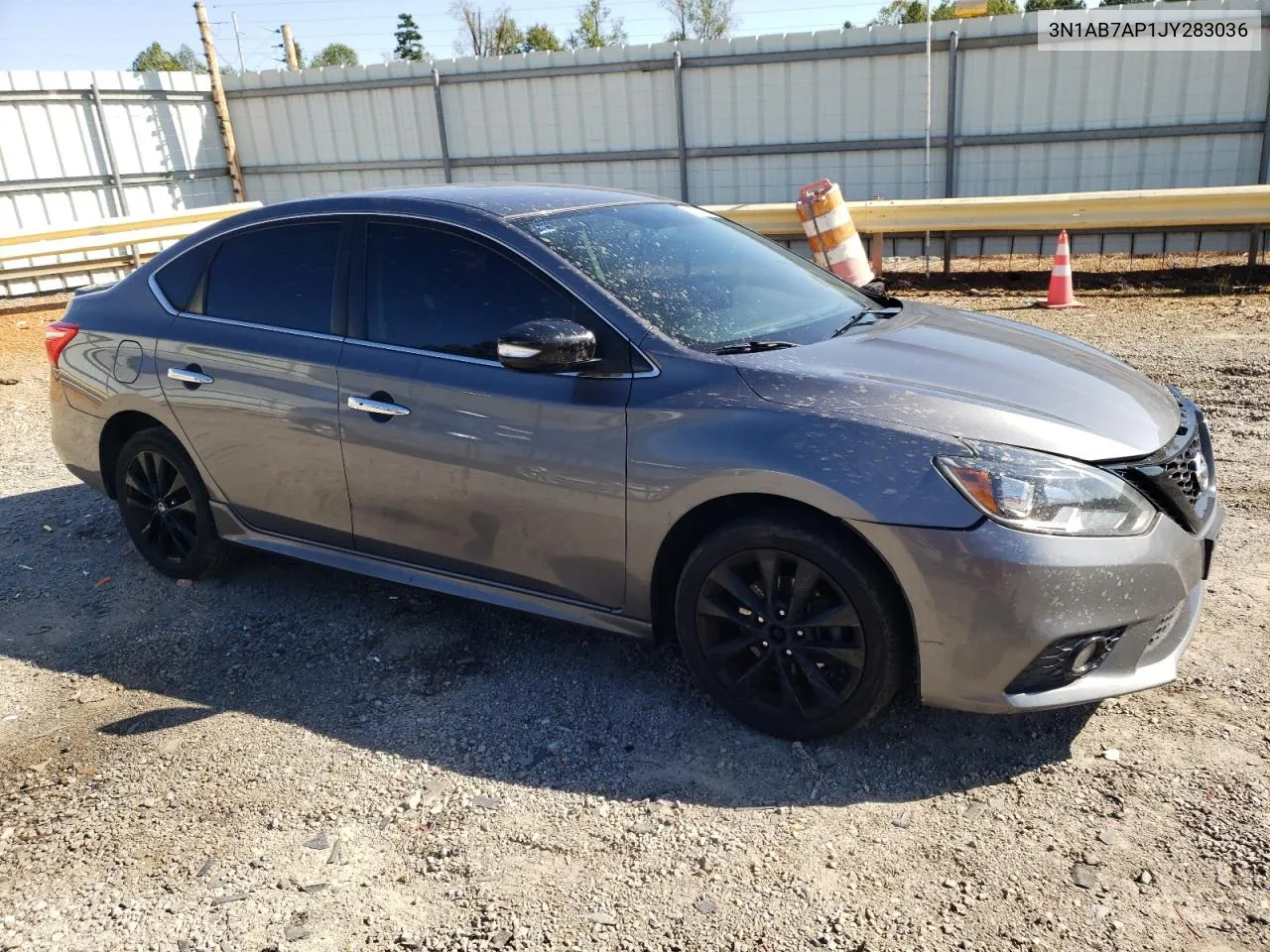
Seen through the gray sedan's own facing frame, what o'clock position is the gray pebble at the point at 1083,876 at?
The gray pebble is roughly at 12 o'clock from the gray sedan.

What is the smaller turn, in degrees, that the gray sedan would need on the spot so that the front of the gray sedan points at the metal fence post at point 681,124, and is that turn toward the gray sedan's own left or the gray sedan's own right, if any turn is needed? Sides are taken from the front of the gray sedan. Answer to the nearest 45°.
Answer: approximately 135° to the gray sedan's own left

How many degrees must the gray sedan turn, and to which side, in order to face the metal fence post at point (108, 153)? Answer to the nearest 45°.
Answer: approximately 180°

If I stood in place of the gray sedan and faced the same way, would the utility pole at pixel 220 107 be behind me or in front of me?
behind

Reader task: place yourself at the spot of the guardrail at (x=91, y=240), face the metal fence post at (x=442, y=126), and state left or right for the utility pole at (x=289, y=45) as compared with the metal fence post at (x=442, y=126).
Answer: left

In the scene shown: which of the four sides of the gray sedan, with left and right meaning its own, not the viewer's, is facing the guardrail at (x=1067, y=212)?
left

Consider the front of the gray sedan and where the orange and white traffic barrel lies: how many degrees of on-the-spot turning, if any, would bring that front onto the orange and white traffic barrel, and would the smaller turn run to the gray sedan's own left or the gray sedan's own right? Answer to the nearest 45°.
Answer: approximately 135° to the gray sedan's own left

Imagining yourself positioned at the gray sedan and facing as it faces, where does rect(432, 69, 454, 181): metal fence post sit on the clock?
The metal fence post is roughly at 7 o'clock from the gray sedan.

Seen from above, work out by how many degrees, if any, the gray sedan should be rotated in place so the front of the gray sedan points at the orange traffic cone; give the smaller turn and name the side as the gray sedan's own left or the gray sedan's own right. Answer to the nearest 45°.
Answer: approximately 90° to the gray sedan's own left

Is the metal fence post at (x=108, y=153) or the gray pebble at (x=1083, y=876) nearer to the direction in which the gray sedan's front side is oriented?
the gray pebble

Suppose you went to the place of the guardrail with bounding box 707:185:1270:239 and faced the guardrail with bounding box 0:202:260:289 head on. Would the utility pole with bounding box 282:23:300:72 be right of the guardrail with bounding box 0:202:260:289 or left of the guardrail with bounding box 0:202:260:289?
right
